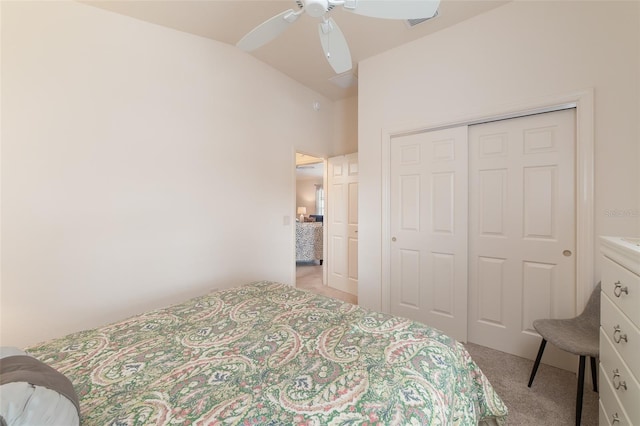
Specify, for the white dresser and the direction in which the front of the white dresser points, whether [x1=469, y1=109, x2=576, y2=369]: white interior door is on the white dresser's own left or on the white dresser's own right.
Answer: on the white dresser's own right

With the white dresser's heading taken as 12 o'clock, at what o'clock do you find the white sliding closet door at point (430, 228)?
The white sliding closet door is roughly at 1 o'clock from the white dresser.

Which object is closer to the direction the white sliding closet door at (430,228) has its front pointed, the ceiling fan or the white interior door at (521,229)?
the ceiling fan

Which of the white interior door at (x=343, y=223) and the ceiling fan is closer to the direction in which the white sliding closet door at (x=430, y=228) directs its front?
the ceiling fan

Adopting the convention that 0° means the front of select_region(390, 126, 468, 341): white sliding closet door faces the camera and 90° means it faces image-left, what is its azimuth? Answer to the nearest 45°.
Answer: approximately 45°

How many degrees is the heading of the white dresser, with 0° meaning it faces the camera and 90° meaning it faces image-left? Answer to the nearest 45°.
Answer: approximately 90°

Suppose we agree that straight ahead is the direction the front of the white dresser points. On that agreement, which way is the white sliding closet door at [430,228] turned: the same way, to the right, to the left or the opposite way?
to the left
